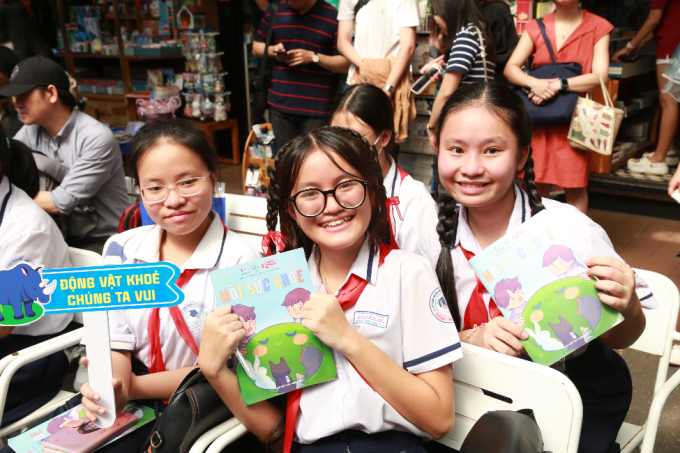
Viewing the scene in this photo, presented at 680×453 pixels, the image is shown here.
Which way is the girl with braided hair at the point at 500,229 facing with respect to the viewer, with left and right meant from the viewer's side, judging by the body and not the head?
facing the viewer and to the left of the viewer

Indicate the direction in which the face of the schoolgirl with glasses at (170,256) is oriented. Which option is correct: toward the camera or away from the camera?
toward the camera

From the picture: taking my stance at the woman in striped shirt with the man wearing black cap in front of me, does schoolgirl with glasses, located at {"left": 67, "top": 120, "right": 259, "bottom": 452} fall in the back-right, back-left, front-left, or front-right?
front-left

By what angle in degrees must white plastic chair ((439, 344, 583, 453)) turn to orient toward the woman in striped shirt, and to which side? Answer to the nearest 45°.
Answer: approximately 135° to its right

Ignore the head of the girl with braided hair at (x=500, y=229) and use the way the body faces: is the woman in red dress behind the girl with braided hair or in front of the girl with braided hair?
behind

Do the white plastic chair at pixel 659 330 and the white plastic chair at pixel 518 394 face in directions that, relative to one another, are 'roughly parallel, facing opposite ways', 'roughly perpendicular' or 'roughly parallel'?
roughly parallel

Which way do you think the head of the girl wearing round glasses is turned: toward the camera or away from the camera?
toward the camera

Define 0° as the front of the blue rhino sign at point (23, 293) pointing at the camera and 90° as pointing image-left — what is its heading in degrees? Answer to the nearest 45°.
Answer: approximately 0°

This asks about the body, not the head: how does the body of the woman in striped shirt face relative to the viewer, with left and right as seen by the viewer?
facing to the left of the viewer
